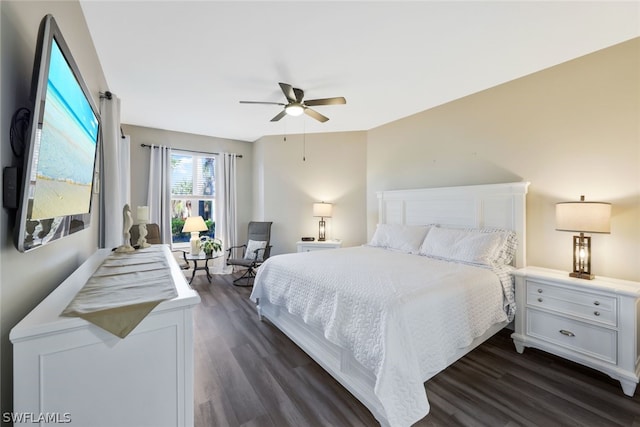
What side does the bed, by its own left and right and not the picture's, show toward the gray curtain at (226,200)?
right

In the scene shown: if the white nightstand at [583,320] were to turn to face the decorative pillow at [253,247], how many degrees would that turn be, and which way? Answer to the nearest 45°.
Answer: approximately 45° to its right

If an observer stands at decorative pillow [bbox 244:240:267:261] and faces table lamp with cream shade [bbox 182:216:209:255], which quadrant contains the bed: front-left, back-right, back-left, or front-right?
back-left

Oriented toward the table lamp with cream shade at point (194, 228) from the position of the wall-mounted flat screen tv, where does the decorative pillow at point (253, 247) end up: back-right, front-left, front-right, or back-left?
front-right

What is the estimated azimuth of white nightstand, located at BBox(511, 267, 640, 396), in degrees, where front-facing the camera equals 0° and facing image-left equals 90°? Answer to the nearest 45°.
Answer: approximately 45°

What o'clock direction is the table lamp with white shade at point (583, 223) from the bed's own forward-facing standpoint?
The table lamp with white shade is roughly at 7 o'clock from the bed.

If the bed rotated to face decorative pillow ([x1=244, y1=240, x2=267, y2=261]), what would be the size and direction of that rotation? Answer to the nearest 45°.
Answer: approximately 90° to its right

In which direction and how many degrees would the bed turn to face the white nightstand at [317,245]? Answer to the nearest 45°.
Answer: approximately 90° to its right

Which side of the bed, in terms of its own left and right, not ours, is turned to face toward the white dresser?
front

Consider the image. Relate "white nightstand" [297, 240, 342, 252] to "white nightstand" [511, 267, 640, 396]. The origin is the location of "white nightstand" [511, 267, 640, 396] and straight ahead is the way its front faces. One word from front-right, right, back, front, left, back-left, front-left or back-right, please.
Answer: front-right

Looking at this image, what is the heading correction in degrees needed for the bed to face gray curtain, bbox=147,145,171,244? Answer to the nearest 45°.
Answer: approximately 45° to its right

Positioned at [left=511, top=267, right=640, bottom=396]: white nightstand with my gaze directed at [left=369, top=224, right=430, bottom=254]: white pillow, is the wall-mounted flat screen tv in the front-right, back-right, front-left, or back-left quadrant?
front-left

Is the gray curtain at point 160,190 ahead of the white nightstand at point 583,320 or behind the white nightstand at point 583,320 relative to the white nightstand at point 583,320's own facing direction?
ahead
